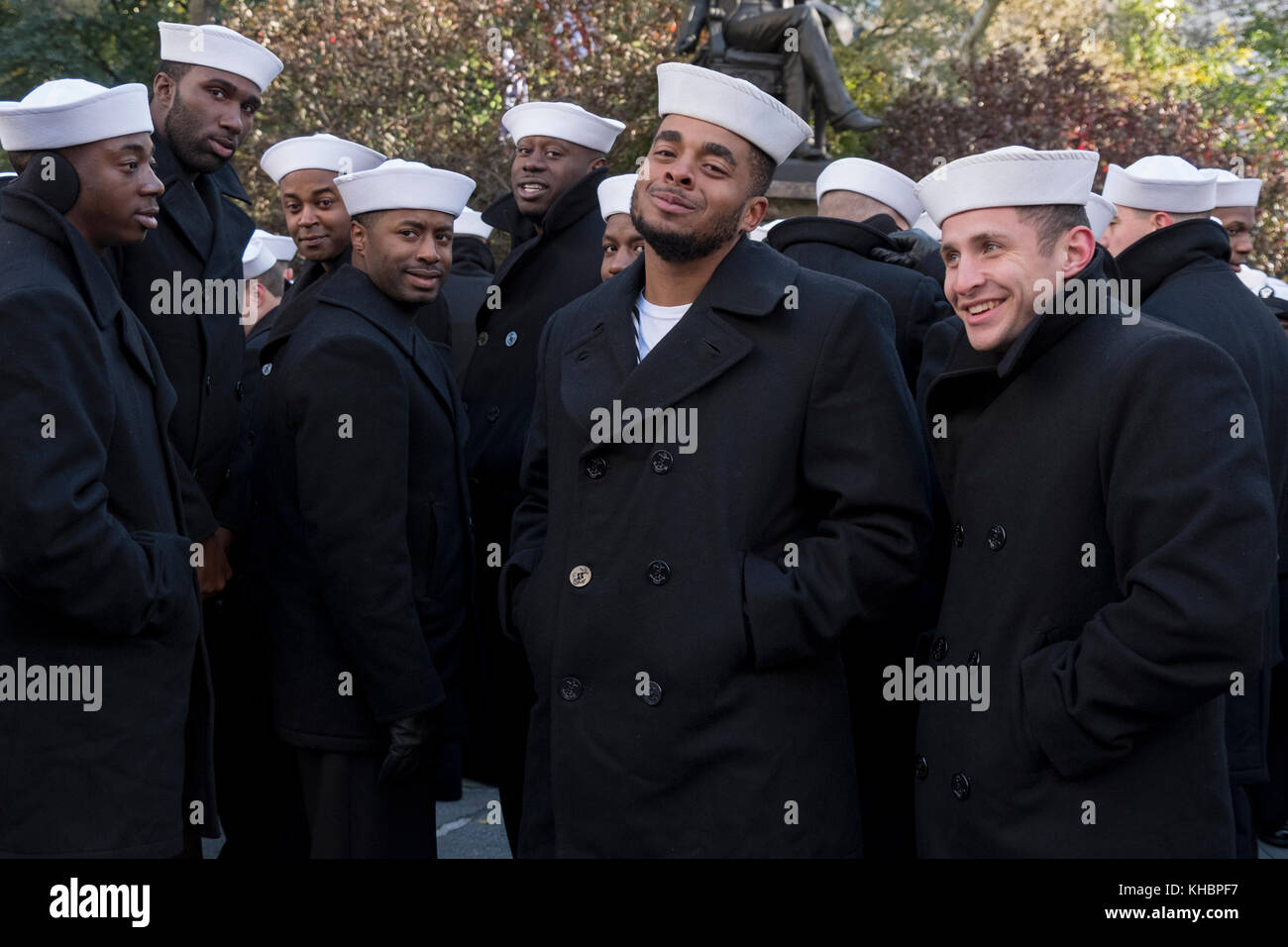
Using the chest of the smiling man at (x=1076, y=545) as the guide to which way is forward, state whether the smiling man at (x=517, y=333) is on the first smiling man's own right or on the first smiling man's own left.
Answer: on the first smiling man's own right

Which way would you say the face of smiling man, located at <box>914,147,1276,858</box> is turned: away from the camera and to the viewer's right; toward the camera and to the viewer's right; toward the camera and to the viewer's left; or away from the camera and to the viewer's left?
toward the camera and to the viewer's left

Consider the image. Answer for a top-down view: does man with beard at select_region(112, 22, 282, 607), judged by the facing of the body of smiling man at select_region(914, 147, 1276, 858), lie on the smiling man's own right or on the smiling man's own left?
on the smiling man's own right

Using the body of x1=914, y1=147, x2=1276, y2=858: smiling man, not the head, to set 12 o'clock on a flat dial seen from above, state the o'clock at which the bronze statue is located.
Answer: The bronze statue is roughly at 4 o'clock from the smiling man.

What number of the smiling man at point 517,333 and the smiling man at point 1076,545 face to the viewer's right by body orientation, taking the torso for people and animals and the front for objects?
0

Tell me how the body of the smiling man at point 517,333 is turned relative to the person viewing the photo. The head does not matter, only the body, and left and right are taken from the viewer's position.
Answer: facing the viewer and to the left of the viewer

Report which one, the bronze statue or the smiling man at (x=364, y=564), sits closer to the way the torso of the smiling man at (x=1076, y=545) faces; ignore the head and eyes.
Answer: the smiling man

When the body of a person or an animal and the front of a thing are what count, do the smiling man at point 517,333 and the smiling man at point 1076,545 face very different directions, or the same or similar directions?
same or similar directions
